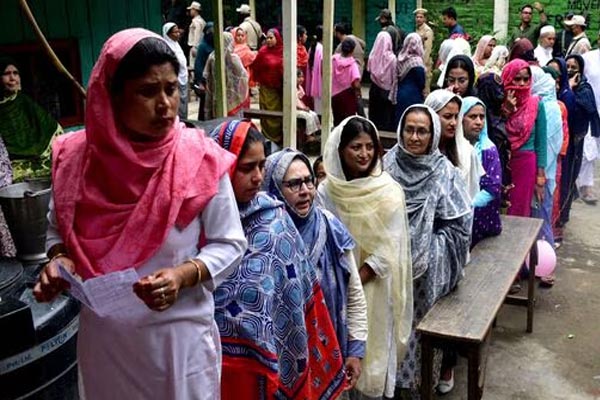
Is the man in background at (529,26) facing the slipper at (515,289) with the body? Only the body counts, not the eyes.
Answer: yes

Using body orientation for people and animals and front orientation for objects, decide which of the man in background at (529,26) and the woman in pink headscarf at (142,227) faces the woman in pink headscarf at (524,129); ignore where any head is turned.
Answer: the man in background

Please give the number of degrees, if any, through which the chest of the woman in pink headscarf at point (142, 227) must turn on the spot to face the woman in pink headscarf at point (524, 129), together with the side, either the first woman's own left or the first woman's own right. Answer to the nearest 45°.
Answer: approximately 135° to the first woman's own left

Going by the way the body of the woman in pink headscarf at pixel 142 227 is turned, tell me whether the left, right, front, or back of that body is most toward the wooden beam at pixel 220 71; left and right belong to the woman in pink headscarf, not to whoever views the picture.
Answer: back

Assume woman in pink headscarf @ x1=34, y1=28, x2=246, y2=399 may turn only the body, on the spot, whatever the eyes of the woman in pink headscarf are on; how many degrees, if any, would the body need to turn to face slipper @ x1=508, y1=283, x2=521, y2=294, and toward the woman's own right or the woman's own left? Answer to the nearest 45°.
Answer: approximately 135° to the woman's own left

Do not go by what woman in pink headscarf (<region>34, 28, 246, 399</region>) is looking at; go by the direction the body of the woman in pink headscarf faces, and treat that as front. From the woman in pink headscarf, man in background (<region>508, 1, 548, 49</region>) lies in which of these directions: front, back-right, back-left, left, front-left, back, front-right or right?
back-left

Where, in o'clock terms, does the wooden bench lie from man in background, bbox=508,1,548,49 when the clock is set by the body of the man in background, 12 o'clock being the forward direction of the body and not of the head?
The wooden bench is roughly at 12 o'clock from the man in background.

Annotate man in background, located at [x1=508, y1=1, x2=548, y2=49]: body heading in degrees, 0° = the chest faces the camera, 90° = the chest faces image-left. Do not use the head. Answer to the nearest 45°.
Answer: approximately 0°

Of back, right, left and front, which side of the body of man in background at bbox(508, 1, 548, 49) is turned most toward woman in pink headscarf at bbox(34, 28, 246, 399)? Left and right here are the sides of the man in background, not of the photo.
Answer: front

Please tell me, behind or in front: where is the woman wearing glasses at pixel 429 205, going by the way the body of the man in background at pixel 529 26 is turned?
in front

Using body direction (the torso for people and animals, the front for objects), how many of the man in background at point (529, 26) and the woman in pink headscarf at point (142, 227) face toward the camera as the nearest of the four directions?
2

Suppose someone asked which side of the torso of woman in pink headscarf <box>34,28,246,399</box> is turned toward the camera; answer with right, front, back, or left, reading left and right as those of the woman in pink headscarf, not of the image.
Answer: front

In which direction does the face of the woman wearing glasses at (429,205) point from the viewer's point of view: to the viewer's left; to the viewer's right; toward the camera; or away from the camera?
toward the camera

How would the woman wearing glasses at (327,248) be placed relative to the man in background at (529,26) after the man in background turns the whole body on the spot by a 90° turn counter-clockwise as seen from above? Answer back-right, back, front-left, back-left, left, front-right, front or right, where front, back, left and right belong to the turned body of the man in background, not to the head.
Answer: right

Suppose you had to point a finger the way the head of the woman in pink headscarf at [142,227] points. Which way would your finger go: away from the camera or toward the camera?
toward the camera
